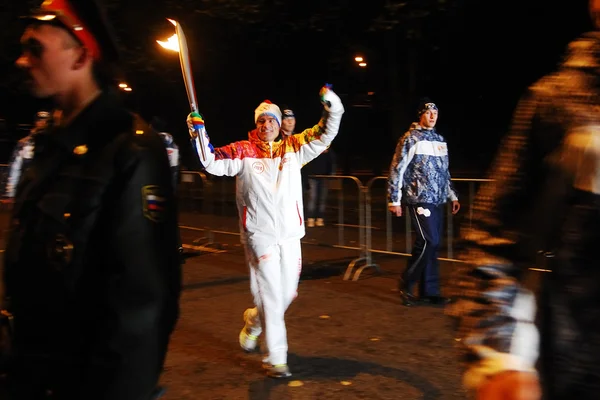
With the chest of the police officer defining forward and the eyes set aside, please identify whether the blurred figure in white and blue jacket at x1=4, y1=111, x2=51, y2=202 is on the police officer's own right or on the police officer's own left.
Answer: on the police officer's own right

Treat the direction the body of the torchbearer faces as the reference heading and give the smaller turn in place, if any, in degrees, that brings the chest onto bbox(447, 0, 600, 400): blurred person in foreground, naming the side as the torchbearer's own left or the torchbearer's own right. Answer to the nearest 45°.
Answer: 0° — they already face them

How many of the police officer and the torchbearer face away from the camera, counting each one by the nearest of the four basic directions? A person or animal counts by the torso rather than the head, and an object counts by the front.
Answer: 0

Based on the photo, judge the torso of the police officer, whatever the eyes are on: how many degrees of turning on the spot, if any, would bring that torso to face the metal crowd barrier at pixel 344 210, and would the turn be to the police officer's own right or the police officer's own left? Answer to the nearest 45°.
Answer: approximately 180°

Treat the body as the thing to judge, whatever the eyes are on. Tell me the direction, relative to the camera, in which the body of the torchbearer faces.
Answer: toward the camera

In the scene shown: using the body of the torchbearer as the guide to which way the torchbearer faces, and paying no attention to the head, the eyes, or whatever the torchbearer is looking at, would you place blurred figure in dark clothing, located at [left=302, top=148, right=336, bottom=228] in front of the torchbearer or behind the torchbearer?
behind

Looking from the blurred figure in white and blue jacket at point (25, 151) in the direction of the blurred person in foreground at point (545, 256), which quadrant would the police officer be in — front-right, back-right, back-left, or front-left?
front-right

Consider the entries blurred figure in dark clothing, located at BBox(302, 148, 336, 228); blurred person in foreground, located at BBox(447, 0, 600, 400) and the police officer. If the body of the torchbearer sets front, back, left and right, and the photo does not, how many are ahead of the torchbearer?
2

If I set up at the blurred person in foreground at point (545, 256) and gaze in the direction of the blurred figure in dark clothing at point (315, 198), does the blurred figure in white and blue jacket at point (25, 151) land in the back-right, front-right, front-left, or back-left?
front-left

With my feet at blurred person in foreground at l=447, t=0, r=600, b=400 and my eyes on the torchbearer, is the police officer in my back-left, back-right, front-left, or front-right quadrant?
front-left
